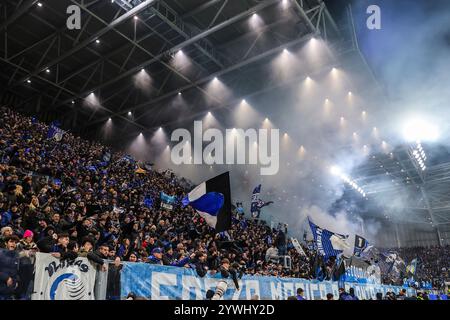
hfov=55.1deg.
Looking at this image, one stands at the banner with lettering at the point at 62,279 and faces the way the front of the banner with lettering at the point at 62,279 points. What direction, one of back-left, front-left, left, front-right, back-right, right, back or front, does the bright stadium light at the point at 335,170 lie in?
back-left

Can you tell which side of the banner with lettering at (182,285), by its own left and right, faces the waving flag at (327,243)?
left

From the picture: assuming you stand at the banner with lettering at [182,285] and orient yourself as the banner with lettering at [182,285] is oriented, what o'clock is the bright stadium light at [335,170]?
The bright stadium light is roughly at 8 o'clock from the banner with lettering.

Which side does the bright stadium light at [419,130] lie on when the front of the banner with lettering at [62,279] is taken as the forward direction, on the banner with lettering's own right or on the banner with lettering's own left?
on the banner with lettering's own left

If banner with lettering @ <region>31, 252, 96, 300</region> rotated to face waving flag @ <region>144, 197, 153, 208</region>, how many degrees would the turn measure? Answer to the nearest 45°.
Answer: approximately 180°

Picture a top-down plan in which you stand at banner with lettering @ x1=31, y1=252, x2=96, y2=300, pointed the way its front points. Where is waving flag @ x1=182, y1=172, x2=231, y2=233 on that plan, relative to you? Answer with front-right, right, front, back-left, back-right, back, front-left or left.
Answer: back-left

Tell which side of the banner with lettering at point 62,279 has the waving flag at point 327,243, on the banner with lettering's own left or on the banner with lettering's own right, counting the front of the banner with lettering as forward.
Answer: on the banner with lettering's own left

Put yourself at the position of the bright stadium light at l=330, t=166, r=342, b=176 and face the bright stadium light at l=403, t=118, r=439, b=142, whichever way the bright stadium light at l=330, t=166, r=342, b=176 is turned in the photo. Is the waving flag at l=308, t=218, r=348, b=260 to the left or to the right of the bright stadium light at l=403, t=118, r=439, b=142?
right
